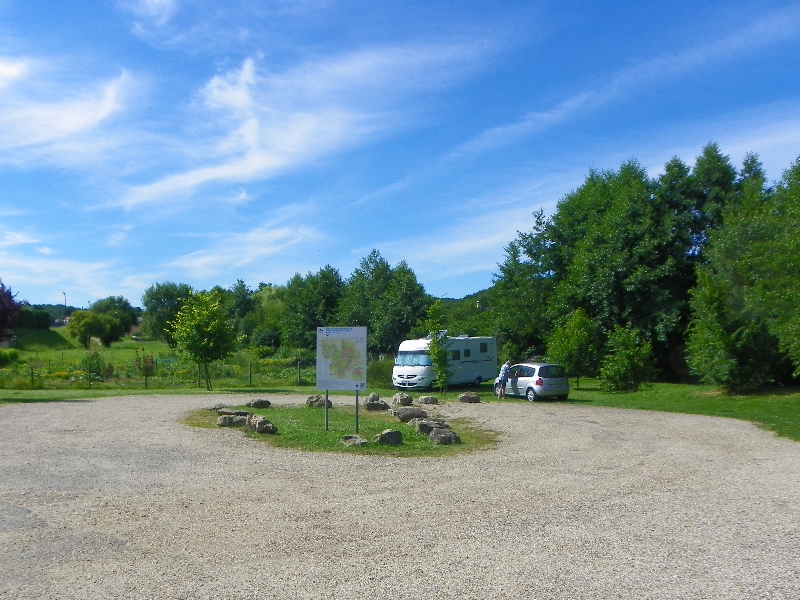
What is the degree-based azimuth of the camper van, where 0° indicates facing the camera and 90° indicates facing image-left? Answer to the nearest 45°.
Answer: approximately 45°

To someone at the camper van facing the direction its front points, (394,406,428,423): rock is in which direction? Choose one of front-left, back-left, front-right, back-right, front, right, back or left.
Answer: front-left

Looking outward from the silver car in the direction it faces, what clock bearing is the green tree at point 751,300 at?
The green tree is roughly at 4 o'clock from the silver car.

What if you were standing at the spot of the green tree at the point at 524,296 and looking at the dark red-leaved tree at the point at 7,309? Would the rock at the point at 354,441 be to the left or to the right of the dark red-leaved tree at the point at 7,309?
left

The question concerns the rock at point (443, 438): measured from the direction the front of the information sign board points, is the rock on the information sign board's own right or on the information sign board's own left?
on the information sign board's own left

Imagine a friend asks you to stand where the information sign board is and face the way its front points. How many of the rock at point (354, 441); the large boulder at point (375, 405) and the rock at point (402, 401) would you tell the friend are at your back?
2

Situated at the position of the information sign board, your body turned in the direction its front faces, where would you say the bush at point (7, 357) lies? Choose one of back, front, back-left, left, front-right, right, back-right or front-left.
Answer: back-right

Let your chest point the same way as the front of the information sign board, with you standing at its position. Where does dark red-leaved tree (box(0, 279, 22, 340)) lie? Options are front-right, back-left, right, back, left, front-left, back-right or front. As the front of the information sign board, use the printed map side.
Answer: back-right

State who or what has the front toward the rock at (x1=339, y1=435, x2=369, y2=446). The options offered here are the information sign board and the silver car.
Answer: the information sign board

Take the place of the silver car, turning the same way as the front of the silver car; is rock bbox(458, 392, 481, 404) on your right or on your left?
on your left

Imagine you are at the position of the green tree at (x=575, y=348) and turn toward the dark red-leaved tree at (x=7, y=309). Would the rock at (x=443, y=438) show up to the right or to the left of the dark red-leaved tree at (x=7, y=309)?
left

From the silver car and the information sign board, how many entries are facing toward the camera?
1

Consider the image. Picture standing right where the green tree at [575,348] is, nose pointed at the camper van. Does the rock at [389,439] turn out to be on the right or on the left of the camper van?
left

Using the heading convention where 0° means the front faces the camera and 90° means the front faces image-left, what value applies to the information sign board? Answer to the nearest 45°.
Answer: approximately 0°
